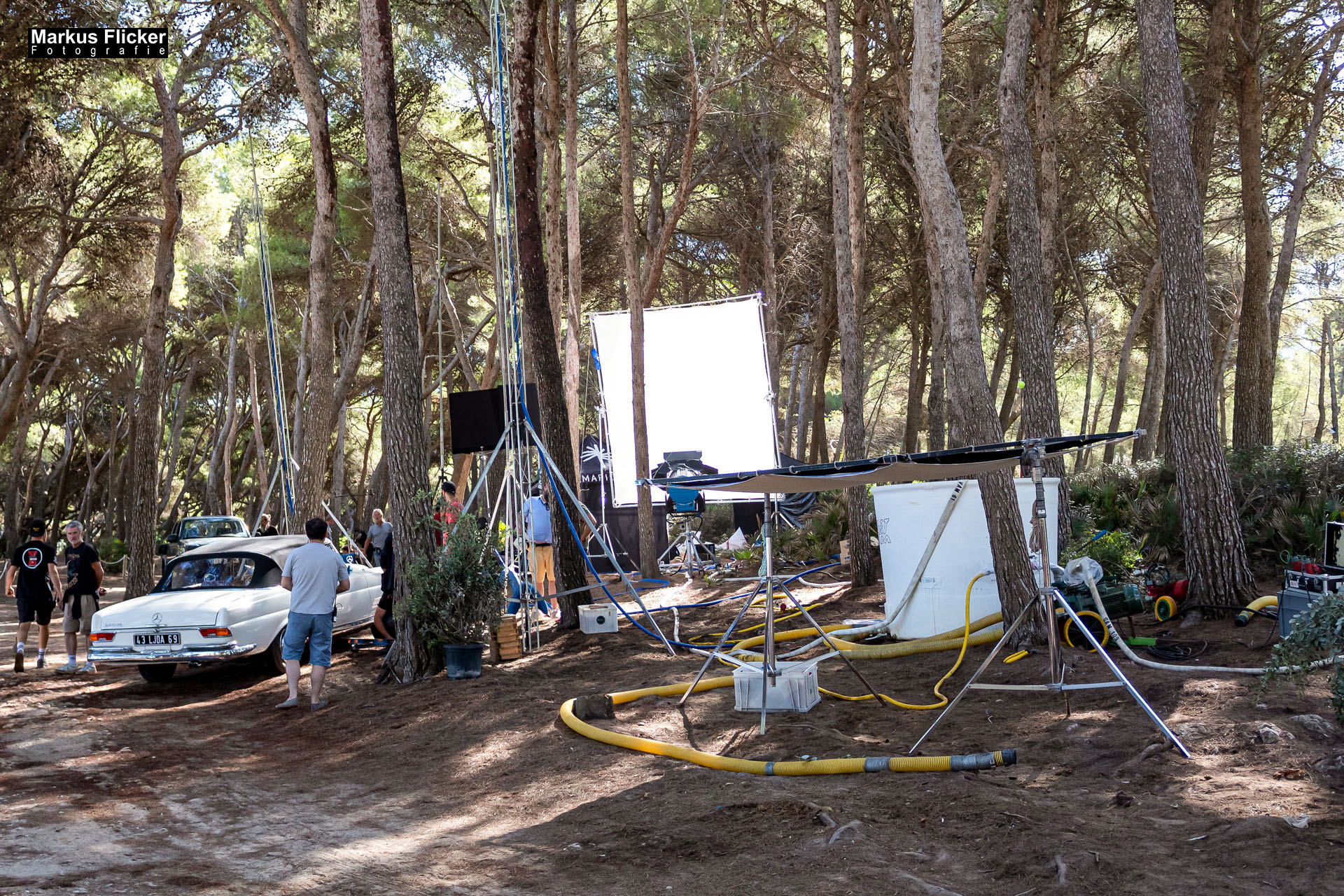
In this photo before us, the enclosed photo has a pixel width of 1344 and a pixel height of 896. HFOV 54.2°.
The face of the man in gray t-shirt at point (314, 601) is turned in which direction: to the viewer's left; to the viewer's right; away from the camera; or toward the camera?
away from the camera

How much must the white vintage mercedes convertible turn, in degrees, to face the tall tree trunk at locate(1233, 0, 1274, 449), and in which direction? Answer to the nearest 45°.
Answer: approximately 45° to its right

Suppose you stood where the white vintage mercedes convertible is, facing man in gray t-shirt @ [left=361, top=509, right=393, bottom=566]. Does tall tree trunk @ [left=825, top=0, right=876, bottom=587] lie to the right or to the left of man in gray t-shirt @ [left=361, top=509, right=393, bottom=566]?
right

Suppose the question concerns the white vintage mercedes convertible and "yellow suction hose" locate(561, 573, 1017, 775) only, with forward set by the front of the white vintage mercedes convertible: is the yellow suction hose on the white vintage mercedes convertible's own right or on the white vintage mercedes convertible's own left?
on the white vintage mercedes convertible's own right

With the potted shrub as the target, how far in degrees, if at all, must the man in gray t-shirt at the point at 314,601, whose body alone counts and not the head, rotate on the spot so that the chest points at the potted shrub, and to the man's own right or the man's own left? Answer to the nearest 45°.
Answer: approximately 90° to the man's own right

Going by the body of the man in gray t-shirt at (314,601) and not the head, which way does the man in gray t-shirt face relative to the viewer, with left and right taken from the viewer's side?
facing away from the viewer

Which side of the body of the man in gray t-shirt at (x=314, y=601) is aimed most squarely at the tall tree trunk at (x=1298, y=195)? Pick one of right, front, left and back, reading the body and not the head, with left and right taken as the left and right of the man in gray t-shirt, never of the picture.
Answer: right

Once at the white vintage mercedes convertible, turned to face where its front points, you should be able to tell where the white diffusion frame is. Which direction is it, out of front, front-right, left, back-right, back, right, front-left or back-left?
front

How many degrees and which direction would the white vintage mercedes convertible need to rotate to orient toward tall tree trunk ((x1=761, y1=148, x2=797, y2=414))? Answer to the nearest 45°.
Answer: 0° — it already faces it

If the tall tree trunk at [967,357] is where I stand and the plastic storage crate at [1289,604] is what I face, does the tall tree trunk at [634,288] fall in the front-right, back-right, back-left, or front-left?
back-left
